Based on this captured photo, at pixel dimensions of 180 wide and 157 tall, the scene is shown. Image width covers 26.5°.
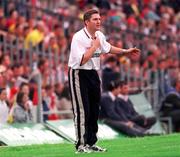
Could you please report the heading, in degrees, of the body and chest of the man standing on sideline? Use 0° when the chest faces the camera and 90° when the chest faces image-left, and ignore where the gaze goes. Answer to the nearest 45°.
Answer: approximately 315°

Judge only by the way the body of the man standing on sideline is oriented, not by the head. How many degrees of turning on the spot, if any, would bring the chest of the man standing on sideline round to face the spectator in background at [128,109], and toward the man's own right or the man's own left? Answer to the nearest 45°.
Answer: approximately 135° to the man's own left

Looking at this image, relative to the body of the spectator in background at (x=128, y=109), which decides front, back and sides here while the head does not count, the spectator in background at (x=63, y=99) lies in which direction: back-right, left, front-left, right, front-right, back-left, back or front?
back-right

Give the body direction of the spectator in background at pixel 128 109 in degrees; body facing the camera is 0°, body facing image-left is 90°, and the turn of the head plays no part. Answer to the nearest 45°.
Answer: approximately 315°

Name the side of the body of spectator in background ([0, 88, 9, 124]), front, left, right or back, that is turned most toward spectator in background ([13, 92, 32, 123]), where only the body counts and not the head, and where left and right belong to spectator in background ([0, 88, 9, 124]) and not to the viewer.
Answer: left

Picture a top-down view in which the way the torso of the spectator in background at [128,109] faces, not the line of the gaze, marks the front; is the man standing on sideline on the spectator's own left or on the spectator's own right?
on the spectator's own right

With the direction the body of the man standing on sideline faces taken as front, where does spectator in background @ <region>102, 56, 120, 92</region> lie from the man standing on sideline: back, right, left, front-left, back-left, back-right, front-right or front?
back-left
